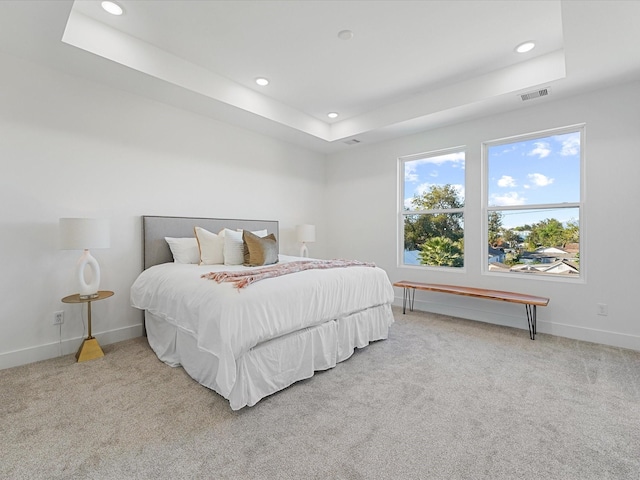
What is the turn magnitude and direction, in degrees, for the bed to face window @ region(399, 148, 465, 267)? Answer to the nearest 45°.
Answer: approximately 90° to its left

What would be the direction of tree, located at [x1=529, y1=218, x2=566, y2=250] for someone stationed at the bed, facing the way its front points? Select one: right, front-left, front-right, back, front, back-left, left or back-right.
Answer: front-left

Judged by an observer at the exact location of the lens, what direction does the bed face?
facing the viewer and to the right of the viewer

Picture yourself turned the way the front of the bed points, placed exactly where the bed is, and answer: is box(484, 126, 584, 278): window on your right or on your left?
on your left

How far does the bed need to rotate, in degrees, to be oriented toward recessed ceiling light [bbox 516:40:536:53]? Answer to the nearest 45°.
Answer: approximately 45° to its left

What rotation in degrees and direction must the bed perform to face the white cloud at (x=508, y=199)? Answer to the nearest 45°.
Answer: approximately 45° to its left

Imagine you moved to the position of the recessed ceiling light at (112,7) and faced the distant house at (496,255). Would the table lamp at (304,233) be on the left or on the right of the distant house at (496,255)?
left

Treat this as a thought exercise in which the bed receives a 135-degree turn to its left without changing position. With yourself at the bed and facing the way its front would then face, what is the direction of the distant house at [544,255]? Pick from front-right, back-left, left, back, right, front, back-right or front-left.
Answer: right

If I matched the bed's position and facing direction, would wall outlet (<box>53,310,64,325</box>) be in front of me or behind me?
behind
